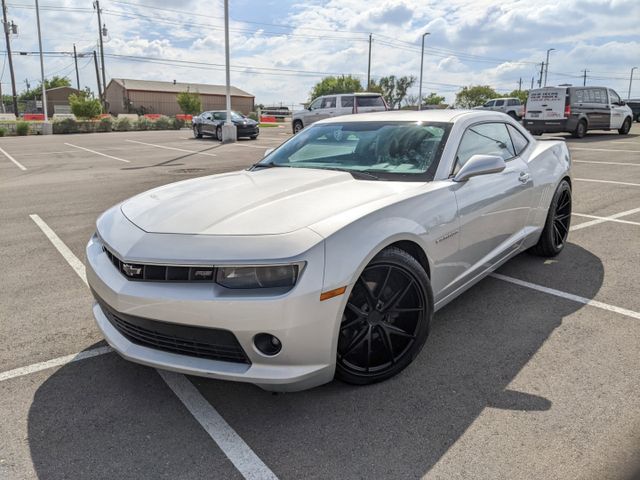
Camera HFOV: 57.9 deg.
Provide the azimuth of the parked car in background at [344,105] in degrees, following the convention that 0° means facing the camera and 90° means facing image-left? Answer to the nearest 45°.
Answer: approximately 90°

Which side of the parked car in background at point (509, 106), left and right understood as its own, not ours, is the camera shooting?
left

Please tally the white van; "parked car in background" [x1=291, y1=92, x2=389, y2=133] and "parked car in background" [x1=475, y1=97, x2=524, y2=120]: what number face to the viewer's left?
2

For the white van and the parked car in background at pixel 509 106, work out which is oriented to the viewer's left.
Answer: the parked car in background

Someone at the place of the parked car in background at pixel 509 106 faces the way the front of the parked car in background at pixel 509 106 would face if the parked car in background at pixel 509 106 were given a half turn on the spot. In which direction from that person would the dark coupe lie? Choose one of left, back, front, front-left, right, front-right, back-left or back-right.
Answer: back-right

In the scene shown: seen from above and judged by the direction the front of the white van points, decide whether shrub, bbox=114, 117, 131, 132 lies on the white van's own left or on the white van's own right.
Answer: on the white van's own left

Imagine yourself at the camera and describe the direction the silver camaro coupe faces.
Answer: facing the viewer and to the left of the viewer

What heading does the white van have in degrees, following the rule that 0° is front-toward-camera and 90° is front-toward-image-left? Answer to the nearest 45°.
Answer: approximately 225°

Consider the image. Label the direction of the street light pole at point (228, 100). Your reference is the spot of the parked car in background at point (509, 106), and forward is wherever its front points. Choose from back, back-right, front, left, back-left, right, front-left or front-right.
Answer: front-left

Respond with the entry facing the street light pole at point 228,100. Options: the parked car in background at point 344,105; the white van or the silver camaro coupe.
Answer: the parked car in background

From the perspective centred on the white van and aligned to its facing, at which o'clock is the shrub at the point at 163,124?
The shrub is roughly at 8 o'clock from the white van.

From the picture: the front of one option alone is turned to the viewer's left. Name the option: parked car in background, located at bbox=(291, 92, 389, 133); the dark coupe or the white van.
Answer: the parked car in background

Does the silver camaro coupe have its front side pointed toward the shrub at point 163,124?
no

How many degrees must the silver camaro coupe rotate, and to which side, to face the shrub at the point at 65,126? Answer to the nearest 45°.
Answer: approximately 90° to its right

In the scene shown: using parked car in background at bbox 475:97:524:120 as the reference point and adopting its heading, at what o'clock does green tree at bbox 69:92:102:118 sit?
The green tree is roughly at 12 o'clock from the parked car in background.

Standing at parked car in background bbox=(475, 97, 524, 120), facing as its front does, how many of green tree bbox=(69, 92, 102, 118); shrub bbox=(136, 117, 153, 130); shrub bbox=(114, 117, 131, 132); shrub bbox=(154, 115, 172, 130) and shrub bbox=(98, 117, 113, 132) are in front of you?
5

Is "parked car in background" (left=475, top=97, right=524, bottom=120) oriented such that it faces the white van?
no
